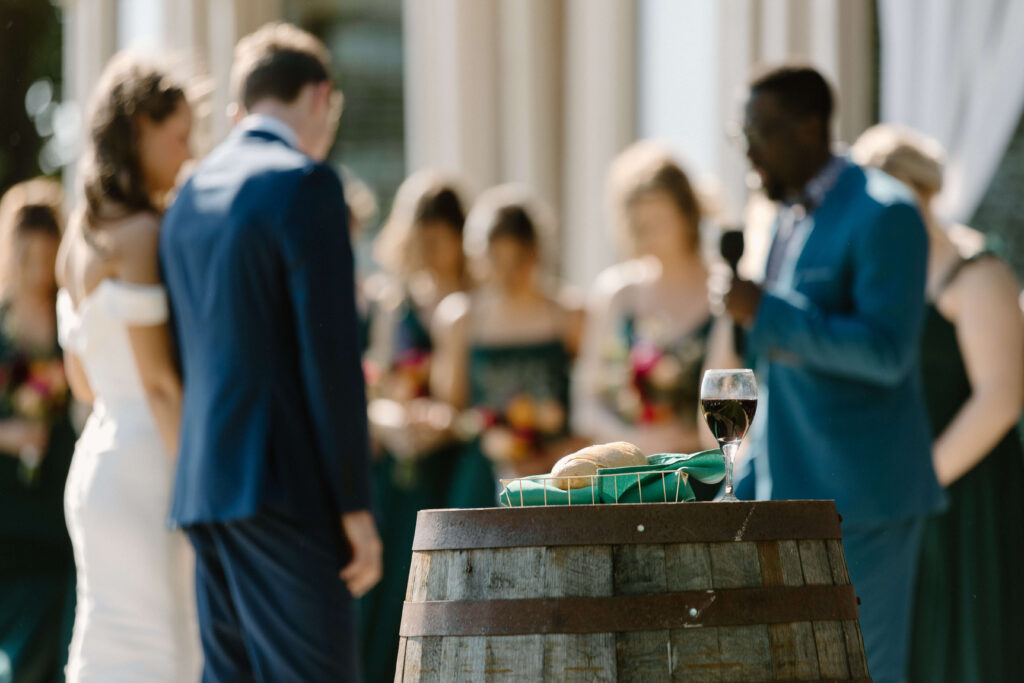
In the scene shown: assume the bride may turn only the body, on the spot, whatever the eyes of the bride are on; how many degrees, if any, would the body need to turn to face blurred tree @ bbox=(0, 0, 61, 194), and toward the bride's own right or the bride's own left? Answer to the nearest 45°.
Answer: approximately 45° to the bride's own left

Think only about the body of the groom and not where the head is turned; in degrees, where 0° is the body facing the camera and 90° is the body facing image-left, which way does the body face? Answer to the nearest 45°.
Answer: approximately 225°

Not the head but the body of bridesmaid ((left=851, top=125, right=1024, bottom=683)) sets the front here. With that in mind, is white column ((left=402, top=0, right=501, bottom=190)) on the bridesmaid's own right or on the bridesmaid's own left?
on the bridesmaid's own right

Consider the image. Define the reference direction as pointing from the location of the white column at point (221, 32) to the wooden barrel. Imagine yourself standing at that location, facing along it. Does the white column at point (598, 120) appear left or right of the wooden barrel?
left

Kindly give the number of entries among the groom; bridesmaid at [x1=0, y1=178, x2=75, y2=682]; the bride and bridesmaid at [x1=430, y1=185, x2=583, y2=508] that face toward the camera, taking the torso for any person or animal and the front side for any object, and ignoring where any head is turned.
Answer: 2

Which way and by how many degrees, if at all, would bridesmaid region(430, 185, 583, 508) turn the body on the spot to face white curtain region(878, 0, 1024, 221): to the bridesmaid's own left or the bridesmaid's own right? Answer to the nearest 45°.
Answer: approximately 90° to the bridesmaid's own left

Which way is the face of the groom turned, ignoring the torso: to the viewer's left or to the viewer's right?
to the viewer's right

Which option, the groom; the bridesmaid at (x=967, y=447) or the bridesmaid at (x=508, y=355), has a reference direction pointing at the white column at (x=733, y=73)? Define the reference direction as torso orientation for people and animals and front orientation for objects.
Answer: the groom

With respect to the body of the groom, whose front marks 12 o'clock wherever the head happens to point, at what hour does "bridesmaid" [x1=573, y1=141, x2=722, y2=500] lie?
The bridesmaid is roughly at 12 o'clock from the groom.
